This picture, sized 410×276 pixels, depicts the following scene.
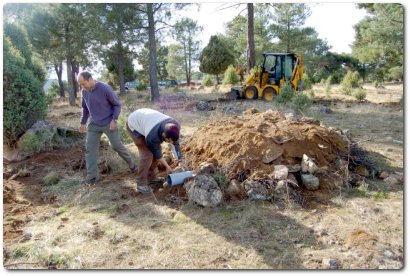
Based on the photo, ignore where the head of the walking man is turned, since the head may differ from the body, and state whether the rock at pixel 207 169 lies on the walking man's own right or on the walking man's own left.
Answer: on the walking man's own left

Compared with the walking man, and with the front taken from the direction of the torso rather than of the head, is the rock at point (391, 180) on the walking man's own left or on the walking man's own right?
on the walking man's own left

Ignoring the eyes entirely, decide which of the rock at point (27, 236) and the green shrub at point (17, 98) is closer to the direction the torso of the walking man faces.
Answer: the rock

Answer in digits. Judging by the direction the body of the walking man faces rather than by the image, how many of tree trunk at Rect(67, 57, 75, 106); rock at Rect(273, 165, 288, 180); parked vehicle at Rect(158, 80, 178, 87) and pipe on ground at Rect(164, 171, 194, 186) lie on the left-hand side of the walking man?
2

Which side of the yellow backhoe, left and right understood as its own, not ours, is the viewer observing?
left
